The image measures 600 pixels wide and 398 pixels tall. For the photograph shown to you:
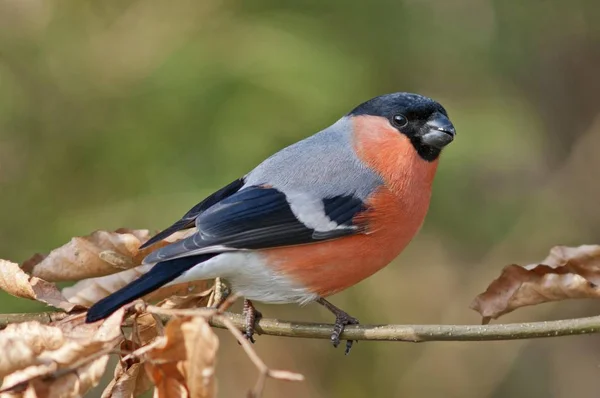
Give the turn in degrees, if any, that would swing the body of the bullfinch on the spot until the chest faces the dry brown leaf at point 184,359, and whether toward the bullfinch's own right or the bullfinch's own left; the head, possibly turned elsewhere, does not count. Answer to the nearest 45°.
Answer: approximately 90° to the bullfinch's own right

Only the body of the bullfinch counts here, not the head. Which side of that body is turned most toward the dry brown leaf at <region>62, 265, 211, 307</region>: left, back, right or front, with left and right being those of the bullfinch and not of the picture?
back

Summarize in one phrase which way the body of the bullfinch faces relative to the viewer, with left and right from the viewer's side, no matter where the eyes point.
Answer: facing to the right of the viewer

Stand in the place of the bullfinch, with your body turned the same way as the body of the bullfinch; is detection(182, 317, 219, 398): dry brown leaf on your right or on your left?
on your right

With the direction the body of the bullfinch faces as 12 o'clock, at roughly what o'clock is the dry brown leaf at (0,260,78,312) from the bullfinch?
The dry brown leaf is roughly at 5 o'clock from the bullfinch.
